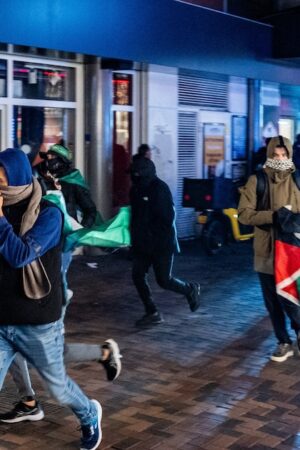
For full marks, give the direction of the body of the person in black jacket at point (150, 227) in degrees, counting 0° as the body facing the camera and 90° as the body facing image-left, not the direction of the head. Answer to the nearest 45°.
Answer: approximately 45°

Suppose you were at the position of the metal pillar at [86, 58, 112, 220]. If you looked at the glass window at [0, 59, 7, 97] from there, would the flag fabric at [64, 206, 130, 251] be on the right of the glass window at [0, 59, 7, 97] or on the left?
left

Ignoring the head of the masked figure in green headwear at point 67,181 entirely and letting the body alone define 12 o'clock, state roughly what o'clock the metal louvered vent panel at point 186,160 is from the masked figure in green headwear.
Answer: The metal louvered vent panel is roughly at 5 o'clock from the masked figure in green headwear.

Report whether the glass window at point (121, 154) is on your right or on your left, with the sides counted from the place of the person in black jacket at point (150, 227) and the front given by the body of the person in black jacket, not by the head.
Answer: on your right

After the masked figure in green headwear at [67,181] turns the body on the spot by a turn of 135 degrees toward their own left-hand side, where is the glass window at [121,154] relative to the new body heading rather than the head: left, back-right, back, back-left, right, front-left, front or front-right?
left

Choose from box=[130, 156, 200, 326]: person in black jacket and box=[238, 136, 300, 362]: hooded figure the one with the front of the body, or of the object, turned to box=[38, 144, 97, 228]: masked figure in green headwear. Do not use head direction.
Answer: the person in black jacket

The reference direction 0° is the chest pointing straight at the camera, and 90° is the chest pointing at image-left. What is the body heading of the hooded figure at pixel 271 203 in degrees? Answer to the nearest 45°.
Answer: approximately 0°
